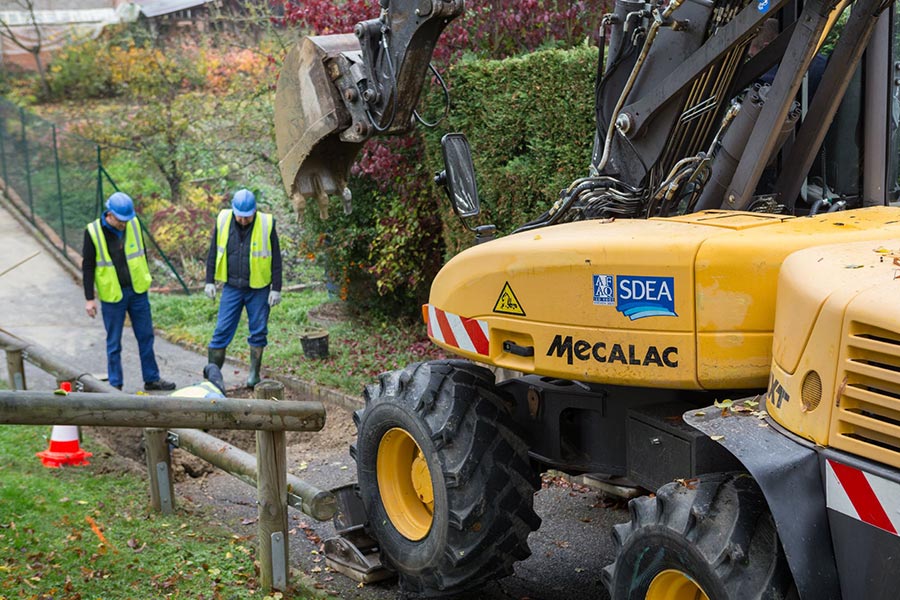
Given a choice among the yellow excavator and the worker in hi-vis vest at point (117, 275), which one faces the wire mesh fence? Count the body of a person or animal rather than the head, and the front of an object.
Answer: the yellow excavator

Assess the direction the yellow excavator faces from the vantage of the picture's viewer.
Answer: facing away from the viewer and to the left of the viewer

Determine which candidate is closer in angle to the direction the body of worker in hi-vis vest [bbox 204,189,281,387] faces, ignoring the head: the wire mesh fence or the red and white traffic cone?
the red and white traffic cone

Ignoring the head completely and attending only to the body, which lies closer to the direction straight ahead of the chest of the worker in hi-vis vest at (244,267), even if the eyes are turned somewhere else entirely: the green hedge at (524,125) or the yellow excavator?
the yellow excavator

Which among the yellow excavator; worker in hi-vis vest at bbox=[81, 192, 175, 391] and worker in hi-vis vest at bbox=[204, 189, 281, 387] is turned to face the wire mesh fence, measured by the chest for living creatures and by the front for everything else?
the yellow excavator

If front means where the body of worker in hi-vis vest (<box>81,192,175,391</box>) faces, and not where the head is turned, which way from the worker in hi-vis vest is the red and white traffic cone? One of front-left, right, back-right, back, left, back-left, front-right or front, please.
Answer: front-right

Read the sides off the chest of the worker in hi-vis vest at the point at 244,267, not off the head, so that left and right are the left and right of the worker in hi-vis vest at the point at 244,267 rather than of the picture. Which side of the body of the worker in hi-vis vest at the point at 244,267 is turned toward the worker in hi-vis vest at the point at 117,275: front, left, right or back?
right

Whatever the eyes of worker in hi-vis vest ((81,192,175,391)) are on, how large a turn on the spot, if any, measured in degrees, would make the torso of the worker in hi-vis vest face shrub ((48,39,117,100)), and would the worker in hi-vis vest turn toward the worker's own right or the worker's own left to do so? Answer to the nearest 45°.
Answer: approximately 135° to the worker's own left

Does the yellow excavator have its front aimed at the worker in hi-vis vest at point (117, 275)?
yes

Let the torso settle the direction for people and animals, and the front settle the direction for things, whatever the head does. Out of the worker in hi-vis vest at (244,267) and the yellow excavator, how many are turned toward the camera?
1
